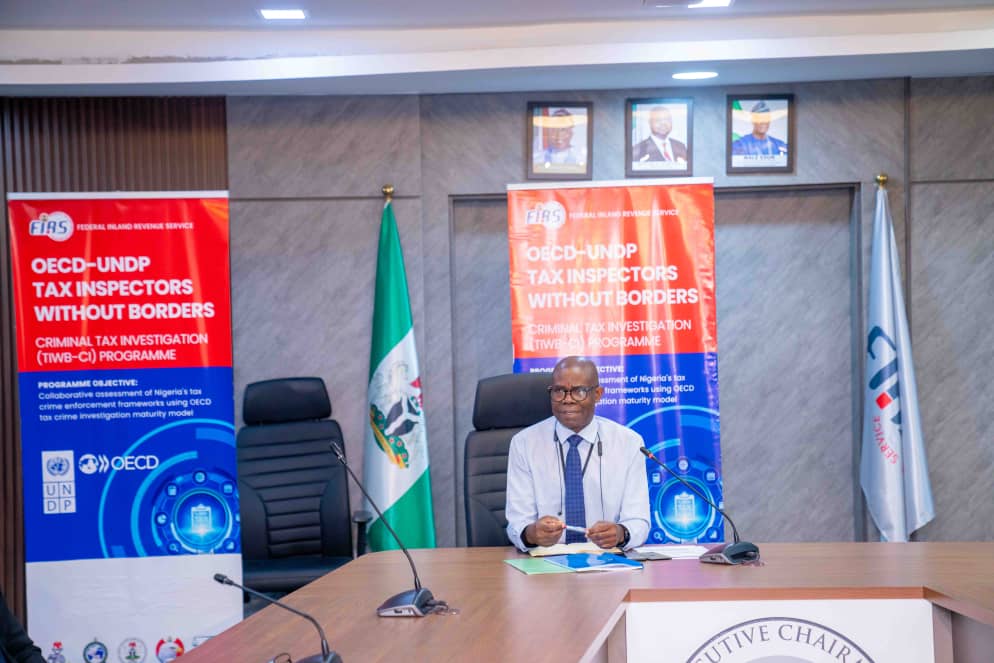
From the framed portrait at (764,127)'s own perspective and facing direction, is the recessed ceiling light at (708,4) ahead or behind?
ahead

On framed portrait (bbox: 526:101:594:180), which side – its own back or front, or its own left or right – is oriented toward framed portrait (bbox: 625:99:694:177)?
left

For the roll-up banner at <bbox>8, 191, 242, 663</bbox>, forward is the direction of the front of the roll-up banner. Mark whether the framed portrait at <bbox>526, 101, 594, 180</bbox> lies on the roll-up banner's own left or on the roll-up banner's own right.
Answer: on the roll-up banner's own left

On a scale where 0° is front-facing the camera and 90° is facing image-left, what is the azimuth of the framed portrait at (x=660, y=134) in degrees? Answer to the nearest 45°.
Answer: approximately 0°

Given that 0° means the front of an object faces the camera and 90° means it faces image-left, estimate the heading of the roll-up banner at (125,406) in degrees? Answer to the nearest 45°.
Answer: approximately 0°

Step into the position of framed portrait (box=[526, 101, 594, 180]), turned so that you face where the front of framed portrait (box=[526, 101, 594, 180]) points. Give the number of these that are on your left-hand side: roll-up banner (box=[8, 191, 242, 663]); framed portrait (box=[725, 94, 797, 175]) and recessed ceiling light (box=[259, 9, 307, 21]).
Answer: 1

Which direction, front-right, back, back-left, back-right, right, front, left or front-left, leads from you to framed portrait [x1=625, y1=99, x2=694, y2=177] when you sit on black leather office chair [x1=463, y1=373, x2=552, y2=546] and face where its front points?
back-left
